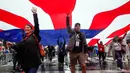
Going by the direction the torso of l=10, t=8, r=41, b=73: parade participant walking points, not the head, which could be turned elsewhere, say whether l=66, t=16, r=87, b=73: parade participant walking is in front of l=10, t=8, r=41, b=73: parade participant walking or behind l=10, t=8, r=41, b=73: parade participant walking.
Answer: behind

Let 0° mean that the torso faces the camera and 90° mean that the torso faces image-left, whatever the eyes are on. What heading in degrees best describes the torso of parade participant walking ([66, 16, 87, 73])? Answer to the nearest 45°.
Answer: approximately 0°

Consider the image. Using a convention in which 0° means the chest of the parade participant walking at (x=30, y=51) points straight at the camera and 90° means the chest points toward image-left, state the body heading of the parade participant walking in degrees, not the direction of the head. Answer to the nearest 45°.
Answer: approximately 45°

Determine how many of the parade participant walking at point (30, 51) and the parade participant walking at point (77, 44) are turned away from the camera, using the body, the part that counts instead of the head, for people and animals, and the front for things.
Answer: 0

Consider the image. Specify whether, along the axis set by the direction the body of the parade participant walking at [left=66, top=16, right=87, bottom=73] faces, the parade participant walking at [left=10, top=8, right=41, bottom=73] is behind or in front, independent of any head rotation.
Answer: in front
